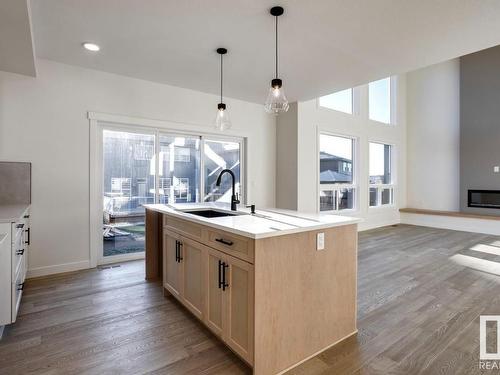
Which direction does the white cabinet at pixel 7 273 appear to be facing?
to the viewer's right

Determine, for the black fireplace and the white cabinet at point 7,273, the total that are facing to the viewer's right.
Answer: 1

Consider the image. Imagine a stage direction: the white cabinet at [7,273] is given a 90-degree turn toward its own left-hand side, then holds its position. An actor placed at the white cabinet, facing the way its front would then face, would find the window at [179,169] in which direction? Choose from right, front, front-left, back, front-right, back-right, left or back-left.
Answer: front-right

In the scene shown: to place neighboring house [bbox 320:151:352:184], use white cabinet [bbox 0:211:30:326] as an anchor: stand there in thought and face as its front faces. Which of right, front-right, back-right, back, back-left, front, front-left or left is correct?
front

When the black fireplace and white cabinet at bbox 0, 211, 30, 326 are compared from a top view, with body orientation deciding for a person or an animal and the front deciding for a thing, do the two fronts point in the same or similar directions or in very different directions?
very different directions

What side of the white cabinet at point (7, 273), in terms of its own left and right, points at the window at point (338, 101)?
front

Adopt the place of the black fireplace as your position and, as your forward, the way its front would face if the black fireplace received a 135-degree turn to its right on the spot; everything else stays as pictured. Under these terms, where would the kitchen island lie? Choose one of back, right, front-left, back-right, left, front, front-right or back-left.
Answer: back-left

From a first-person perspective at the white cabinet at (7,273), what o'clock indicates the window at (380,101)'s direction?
The window is roughly at 12 o'clock from the white cabinet.

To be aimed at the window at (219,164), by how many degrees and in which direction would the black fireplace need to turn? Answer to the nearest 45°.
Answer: approximately 45° to its right

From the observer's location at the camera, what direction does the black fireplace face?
facing the viewer

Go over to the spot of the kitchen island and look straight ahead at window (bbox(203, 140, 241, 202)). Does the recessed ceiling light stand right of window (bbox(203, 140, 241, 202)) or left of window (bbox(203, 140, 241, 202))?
left
